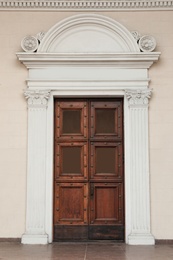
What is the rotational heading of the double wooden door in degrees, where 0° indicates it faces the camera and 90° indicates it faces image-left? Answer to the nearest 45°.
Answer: approximately 0°
